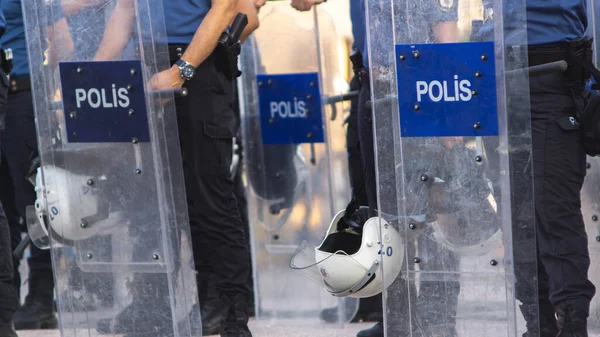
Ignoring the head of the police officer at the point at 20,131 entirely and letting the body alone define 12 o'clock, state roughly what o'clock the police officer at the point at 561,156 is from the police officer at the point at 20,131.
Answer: the police officer at the point at 561,156 is roughly at 9 o'clock from the police officer at the point at 20,131.

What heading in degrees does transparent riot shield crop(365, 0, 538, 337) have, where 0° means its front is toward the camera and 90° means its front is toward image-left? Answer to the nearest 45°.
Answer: approximately 0°

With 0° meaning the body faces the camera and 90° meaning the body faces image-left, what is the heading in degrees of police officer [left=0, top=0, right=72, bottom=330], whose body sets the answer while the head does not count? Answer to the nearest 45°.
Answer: approximately 45°

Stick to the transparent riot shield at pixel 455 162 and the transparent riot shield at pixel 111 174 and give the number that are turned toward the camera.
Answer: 2

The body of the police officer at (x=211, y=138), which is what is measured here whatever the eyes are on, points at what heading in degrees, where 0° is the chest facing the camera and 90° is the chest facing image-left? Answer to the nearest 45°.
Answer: approximately 45°

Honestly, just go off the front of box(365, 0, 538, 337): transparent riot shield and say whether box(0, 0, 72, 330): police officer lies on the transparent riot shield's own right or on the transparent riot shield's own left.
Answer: on the transparent riot shield's own right
